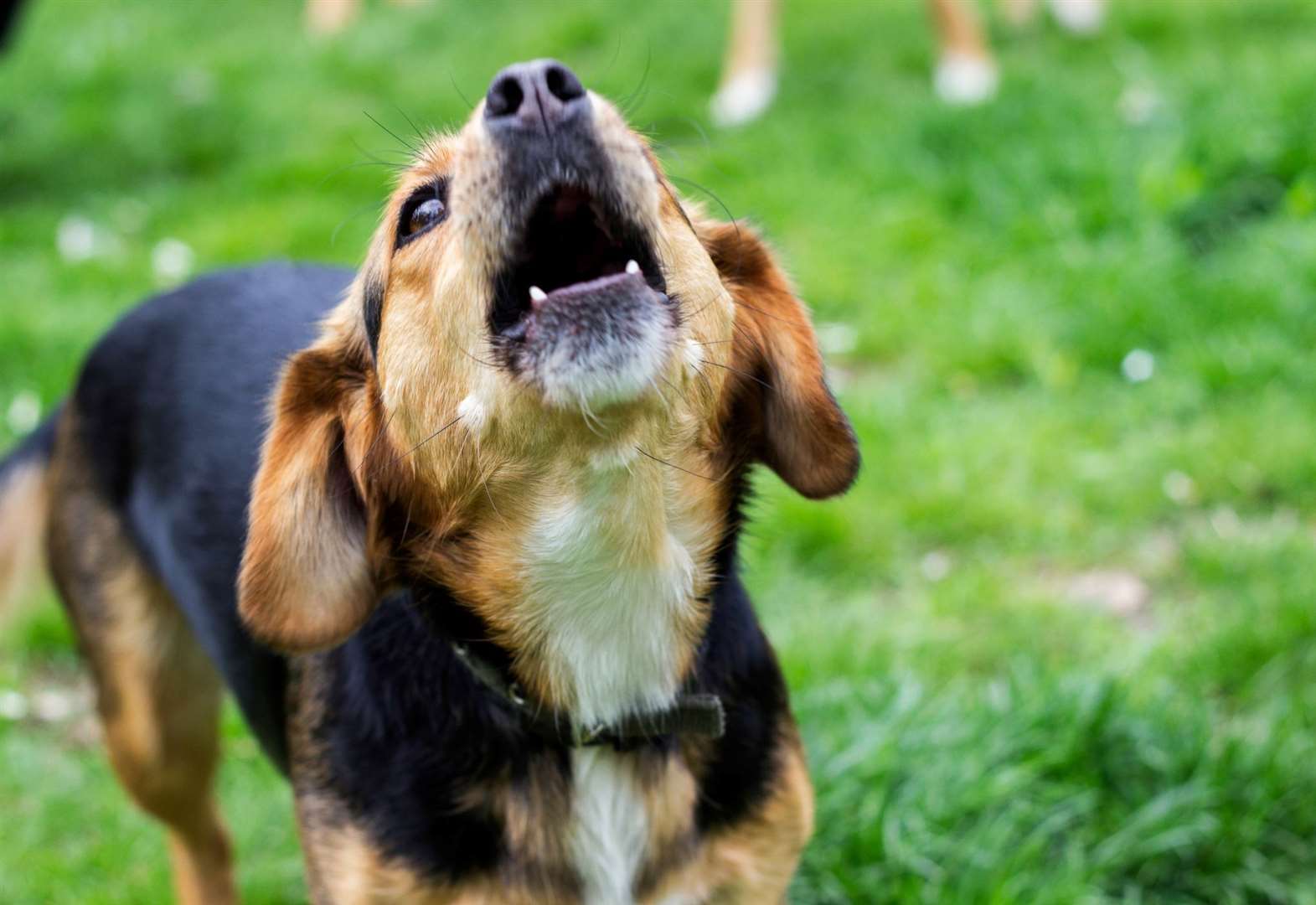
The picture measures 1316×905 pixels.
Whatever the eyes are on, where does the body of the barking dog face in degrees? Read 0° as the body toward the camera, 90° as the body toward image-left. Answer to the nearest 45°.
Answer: approximately 315°
